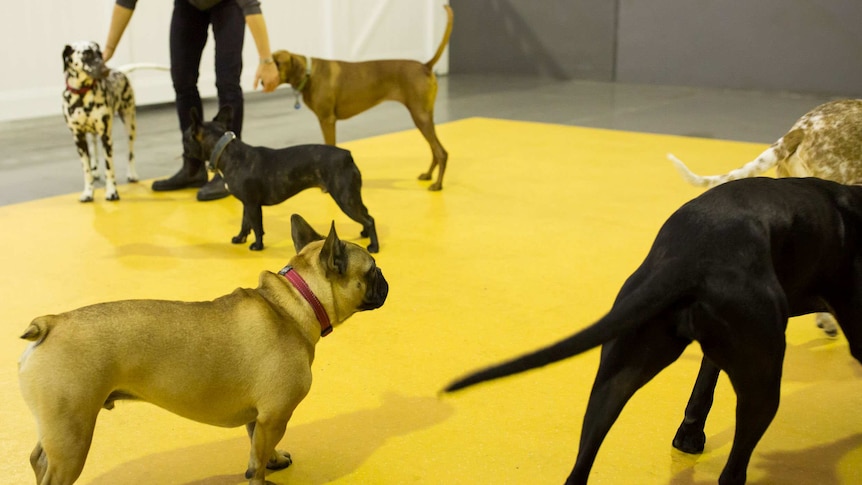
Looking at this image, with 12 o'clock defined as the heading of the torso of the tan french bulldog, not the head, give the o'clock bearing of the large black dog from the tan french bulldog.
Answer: The large black dog is roughly at 1 o'clock from the tan french bulldog.

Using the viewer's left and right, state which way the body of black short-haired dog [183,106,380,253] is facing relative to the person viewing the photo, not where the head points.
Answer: facing to the left of the viewer

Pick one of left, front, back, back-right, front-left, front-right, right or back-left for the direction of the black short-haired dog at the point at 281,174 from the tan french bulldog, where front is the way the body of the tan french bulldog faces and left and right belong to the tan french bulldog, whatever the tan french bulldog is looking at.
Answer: left

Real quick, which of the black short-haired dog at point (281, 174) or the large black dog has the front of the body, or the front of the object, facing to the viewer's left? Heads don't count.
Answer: the black short-haired dog

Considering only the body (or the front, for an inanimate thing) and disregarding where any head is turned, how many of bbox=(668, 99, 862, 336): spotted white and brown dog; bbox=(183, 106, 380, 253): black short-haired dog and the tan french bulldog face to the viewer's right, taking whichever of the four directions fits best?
2

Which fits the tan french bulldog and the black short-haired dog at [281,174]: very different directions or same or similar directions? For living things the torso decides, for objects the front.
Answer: very different directions

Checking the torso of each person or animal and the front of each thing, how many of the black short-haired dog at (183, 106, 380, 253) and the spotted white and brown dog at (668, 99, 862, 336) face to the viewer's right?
1

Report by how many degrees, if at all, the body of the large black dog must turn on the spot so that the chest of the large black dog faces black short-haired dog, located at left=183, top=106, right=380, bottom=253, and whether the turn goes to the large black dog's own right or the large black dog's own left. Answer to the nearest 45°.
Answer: approximately 90° to the large black dog's own left

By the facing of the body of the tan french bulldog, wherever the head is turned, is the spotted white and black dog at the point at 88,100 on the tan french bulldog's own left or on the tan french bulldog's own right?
on the tan french bulldog's own left

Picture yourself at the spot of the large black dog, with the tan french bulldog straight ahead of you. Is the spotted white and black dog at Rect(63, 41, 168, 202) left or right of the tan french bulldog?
right

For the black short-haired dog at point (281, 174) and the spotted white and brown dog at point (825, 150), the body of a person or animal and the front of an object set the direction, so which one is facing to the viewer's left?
the black short-haired dog

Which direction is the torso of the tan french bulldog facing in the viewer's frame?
to the viewer's right

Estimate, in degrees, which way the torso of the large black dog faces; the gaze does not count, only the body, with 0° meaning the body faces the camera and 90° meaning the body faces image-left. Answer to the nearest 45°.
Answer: approximately 225°

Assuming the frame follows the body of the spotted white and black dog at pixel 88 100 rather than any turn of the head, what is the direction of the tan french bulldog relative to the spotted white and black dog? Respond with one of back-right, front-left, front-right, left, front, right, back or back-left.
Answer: front-left

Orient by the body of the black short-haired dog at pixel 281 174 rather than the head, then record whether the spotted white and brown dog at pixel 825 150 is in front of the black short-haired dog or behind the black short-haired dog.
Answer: behind

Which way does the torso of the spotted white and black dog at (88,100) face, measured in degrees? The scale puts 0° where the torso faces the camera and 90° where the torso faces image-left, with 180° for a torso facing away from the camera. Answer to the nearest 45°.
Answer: approximately 45°

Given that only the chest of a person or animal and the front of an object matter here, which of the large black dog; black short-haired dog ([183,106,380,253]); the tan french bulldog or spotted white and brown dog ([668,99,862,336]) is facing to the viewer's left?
the black short-haired dog

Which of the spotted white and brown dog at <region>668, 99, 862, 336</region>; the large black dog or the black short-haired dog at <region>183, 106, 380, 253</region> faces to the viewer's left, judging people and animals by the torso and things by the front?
the black short-haired dog

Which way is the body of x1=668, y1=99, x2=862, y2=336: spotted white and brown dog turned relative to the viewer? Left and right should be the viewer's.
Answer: facing to the right of the viewer
